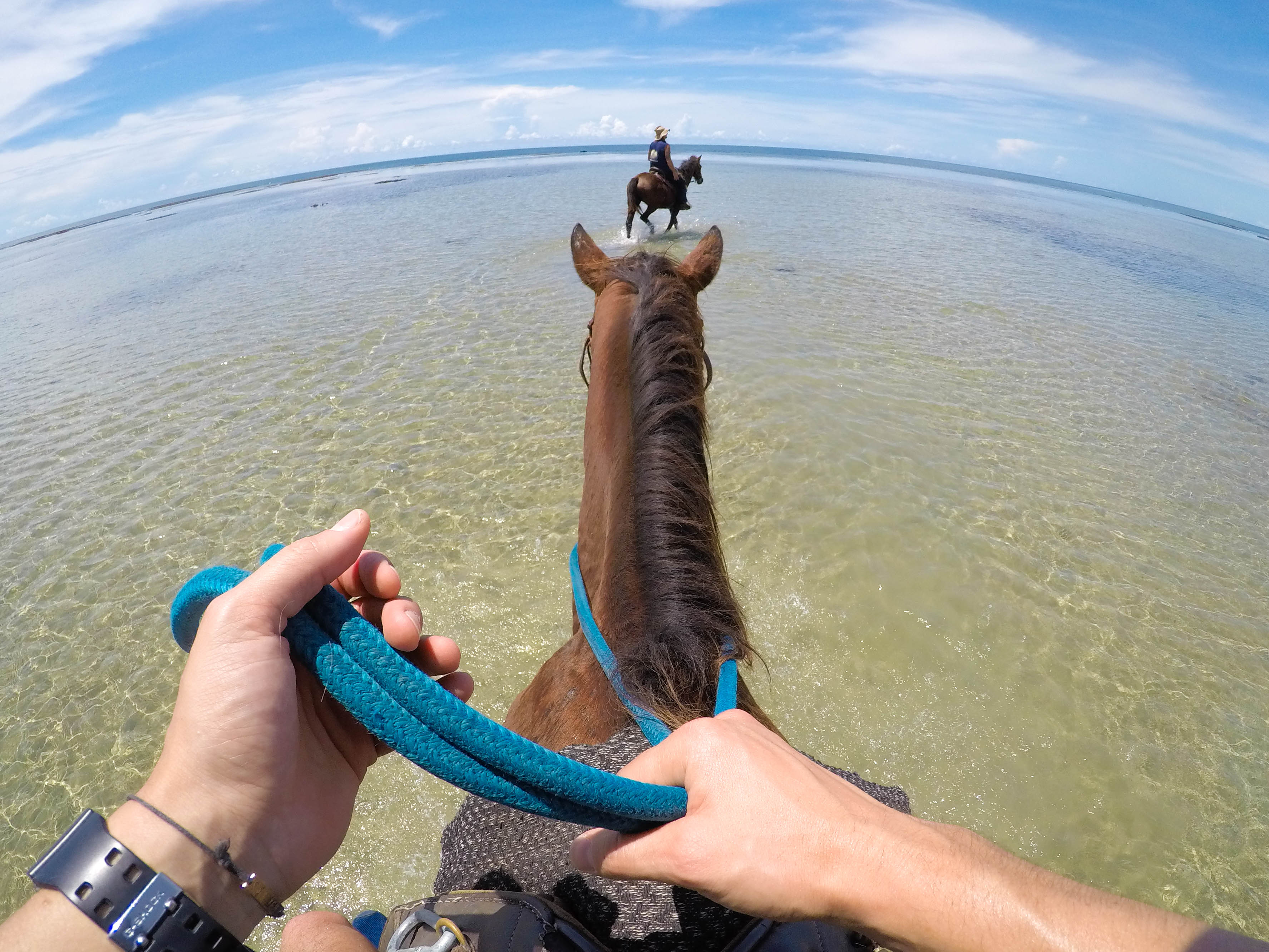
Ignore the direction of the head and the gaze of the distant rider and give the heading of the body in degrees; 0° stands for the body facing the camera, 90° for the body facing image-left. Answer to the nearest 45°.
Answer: approximately 225°

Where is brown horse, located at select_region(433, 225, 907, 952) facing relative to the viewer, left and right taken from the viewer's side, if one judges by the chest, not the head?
facing away from the viewer

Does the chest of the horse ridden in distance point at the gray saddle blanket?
no

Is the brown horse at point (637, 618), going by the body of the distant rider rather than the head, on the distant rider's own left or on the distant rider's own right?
on the distant rider's own right

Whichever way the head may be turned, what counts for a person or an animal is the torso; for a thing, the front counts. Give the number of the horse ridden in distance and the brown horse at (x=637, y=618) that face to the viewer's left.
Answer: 0

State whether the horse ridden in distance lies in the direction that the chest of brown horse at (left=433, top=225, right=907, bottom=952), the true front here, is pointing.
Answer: yes

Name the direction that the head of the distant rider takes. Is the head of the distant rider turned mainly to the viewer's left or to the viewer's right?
to the viewer's right

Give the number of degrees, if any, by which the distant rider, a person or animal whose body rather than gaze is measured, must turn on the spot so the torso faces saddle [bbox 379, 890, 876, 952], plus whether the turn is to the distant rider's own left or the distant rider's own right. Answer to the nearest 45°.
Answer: approximately 135° to the distant rider's own right

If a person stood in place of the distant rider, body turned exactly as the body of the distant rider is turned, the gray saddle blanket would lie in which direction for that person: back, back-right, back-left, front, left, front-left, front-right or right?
back-right

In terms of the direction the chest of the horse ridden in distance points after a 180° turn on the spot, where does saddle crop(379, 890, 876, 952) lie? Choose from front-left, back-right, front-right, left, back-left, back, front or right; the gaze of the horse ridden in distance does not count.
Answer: front-left

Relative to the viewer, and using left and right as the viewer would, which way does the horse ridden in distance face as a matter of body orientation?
facing away from the viewer and to the right of the viewer

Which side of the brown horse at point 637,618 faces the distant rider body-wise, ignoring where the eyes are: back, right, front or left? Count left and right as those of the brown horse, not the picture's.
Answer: front
